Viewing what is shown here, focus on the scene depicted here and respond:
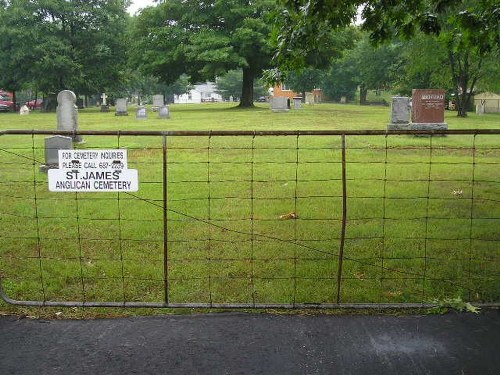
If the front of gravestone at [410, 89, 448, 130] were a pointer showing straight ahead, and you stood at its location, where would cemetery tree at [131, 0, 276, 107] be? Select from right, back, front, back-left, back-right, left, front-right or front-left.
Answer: back-right

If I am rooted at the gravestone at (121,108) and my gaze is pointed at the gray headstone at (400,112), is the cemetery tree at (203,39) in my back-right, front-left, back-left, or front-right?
back-left

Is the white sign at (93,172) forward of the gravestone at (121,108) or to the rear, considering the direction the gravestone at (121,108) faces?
forward

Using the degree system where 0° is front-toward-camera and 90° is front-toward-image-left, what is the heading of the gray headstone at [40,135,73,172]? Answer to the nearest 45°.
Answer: approximately 0°

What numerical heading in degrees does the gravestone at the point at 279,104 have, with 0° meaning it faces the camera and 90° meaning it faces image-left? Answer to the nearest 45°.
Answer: approximately 0°

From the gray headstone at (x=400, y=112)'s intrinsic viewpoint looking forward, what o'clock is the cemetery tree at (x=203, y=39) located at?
The cemetery tree is roughly at 5 o'clock from the gray headstone.

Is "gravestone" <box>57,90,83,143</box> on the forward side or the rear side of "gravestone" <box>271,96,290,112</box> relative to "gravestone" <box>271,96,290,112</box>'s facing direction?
on the forward side

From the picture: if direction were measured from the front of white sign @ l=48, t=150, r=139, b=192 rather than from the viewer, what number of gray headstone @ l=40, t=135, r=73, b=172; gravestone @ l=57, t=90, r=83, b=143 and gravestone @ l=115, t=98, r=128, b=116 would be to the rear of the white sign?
3
